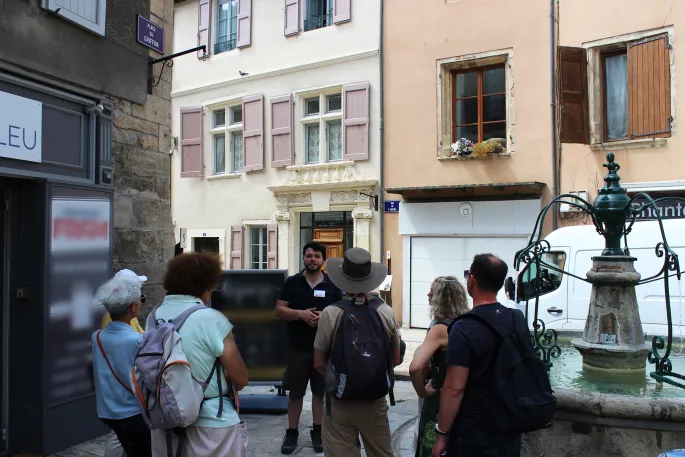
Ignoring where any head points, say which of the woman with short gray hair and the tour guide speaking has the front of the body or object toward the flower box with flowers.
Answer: the woman with short gray hair

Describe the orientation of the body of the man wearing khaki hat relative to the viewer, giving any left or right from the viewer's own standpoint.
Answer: facing away from the viewer

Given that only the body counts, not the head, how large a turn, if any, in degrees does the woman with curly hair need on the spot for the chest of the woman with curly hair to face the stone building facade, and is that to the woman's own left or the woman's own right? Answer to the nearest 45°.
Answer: approximately 90° to the woman's own left

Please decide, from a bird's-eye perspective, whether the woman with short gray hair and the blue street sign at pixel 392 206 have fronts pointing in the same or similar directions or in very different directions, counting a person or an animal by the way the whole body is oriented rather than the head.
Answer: very different directions

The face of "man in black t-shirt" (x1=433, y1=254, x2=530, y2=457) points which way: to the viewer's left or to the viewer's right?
to the viewer's left

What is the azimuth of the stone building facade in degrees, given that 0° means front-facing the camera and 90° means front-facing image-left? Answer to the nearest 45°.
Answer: approximately 315°

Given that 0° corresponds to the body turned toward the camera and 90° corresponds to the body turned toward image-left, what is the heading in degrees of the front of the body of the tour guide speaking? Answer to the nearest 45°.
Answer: approximately 0°

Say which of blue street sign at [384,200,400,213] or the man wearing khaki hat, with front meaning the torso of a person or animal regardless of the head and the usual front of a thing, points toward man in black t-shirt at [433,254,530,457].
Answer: the blue street sign

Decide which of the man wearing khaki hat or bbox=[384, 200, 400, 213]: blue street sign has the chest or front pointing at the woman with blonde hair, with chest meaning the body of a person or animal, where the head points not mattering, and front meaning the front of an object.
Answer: the blue street sign

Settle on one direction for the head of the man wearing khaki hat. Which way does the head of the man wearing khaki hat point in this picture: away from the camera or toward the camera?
away from the camera
